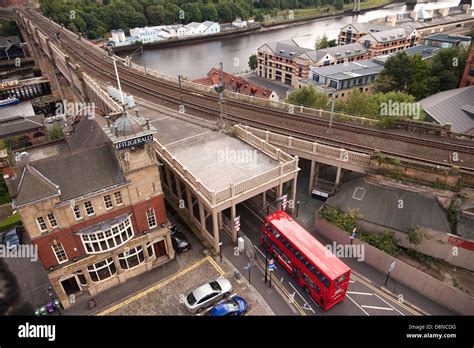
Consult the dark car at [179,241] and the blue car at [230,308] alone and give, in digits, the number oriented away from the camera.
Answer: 0

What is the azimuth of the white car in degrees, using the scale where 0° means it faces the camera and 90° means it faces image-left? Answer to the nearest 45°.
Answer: approximately 225°

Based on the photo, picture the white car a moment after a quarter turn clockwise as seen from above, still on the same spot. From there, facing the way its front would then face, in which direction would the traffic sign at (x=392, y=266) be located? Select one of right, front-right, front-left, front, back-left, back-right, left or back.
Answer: front-left

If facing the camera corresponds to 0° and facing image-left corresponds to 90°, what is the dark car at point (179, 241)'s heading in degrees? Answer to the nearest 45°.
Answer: approximately 315°

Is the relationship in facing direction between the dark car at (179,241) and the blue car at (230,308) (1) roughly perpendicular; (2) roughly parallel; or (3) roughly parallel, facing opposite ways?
roughly perpendicular
